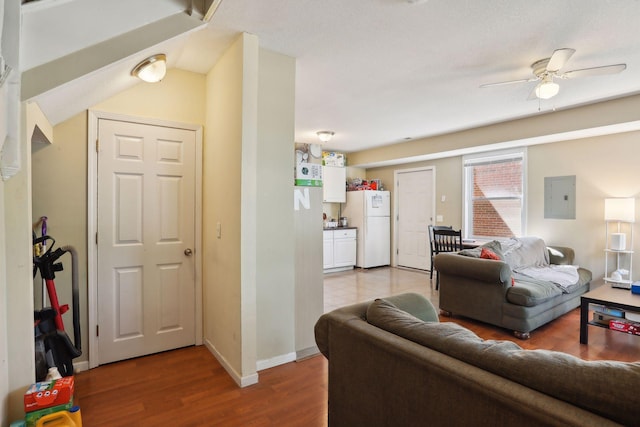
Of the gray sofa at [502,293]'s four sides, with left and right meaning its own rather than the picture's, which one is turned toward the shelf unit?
left

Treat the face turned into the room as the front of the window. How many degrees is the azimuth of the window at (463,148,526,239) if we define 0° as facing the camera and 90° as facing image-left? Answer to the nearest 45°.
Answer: approximately 45°
